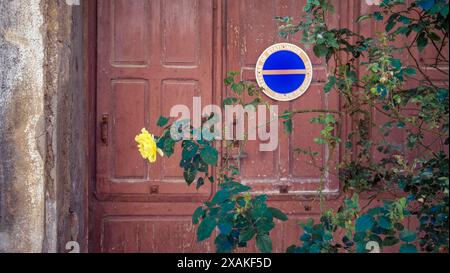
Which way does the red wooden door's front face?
toward the camera

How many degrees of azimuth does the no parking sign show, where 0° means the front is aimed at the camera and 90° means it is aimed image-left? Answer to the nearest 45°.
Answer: approximately 0°
